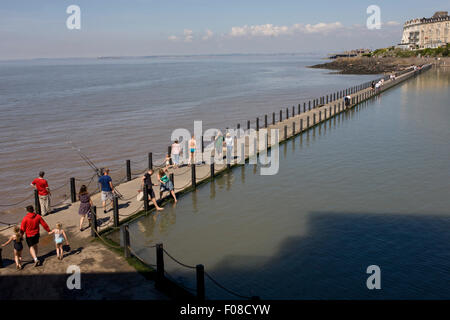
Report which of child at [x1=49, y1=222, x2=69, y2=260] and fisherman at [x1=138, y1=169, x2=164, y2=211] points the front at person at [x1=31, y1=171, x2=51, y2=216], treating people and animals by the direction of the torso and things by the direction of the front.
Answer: the child

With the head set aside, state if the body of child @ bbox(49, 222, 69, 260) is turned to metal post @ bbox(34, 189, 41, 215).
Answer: yes

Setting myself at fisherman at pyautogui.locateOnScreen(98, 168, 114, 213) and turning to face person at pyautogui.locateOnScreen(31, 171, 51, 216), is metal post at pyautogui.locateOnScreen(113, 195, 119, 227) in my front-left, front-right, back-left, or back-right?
back-left

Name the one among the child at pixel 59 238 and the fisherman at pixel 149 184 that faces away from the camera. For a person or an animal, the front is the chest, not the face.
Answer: the child

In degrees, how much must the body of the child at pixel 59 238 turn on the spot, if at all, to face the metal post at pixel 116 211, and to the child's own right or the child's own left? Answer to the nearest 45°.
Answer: approximately 45° to the child's own right
